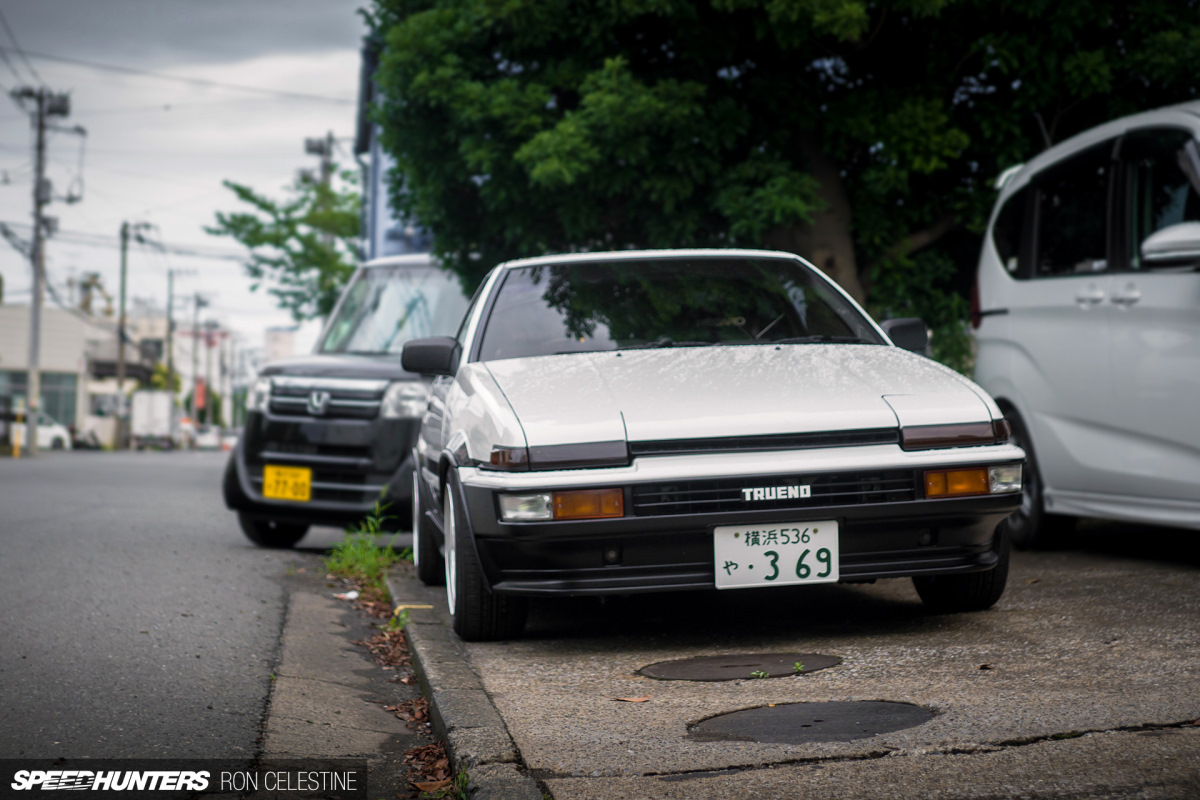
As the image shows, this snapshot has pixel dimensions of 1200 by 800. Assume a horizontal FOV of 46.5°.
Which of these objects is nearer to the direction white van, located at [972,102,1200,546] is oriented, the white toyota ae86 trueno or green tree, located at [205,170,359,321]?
the white toyota ae86 trueno

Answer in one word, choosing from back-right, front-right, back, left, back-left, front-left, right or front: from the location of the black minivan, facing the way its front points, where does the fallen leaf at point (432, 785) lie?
front-left

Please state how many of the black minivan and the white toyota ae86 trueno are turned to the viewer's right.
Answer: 0

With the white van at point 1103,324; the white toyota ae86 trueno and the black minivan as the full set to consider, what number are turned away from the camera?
0

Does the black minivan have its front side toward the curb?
no

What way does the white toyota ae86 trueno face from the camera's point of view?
toward the camera

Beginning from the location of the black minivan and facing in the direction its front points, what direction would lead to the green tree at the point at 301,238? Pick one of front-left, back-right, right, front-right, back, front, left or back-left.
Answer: back-right

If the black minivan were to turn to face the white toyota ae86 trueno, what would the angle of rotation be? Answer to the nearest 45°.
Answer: approximately 45° to its left

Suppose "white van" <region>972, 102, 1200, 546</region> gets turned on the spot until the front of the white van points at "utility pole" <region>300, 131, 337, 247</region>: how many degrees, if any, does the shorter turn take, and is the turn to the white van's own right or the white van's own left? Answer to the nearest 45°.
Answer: approximately 180°

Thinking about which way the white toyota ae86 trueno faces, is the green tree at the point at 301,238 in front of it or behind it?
behind

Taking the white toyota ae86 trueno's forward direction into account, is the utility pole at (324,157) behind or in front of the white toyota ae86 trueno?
behind

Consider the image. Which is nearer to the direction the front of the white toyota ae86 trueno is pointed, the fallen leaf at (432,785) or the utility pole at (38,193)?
the fallen leaf

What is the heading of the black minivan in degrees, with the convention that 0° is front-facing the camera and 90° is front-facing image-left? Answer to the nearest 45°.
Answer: approximately 45°

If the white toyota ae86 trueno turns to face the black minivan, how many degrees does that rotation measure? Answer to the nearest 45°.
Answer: approximately 135° to its right

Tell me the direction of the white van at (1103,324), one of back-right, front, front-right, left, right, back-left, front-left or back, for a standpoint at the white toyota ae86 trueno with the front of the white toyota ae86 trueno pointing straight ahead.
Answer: back-left

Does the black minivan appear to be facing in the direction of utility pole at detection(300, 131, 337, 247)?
no

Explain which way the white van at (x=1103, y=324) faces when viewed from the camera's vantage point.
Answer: facing the viewer and to the right of the viewer
